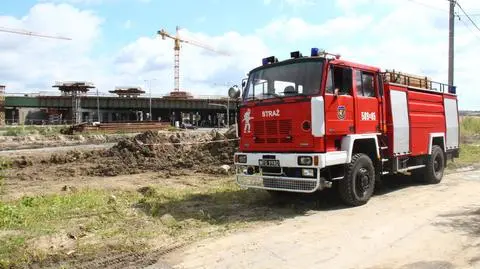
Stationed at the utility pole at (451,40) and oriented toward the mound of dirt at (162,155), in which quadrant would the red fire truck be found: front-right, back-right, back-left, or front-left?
front-left

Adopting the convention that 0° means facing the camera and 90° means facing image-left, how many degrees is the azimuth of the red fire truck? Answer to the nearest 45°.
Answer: approximately 45°

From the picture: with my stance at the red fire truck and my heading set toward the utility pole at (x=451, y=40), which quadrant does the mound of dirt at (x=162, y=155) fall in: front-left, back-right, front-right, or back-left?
front-left

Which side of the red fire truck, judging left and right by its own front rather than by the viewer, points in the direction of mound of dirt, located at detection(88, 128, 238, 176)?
right

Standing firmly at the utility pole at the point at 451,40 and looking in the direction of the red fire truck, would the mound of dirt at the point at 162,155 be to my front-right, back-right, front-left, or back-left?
front-right

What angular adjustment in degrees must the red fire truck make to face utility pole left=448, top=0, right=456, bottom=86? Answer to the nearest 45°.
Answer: approximately 135° to its right

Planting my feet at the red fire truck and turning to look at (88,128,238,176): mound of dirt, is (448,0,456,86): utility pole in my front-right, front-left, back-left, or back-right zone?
front-right
